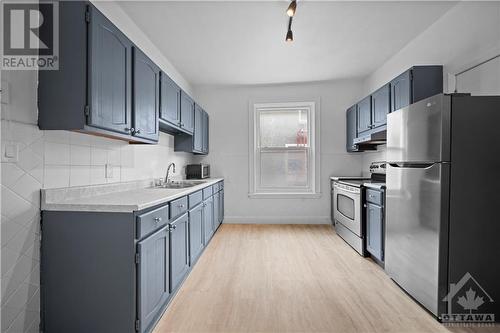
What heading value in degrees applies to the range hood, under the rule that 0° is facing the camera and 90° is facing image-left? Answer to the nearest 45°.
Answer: approximately 45°

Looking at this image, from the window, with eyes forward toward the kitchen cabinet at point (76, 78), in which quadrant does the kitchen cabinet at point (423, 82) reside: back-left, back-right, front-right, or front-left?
front-left

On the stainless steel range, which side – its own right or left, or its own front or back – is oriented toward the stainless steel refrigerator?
left

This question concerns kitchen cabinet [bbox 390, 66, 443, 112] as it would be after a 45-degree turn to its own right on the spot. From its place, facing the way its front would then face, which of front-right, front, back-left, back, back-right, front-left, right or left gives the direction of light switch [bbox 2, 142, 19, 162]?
front-left

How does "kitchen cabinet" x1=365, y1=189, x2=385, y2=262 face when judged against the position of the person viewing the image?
facing the viewer and to the left of the viewer

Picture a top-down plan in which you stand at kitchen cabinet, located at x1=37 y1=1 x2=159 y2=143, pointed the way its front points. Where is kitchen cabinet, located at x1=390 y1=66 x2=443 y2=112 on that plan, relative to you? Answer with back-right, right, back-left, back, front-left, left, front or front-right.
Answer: front-left

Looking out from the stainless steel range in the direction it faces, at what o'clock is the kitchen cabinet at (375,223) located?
The kitchen cabinet is roughly at 10 o'clock from the stainless steel range.

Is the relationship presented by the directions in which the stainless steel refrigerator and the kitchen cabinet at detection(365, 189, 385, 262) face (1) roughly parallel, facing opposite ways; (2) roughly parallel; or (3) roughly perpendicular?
roughly parallel

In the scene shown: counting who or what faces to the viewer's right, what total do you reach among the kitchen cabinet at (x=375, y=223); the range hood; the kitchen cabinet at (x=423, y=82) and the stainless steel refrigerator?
0

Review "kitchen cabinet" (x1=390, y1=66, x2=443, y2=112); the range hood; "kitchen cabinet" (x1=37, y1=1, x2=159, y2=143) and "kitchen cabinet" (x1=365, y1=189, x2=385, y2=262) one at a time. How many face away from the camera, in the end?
0

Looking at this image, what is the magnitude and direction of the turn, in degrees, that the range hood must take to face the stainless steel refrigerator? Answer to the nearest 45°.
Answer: approximately 45° to its left

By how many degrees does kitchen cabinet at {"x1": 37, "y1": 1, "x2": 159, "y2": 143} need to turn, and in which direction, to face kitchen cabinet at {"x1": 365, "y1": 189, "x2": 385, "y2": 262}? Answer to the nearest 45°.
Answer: approximately 45° to its left

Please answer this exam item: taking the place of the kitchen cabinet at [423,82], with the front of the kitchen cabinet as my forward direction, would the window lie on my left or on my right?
on my right

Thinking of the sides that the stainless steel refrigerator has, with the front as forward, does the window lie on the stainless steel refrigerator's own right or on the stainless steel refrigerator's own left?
on the stainless steel refrigerator's own right

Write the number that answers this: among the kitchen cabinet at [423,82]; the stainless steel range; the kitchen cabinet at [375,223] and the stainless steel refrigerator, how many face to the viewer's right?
0

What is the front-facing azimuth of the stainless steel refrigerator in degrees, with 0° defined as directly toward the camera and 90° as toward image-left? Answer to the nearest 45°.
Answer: approximately 45°

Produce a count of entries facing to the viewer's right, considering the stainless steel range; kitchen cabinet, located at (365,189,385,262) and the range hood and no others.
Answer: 0

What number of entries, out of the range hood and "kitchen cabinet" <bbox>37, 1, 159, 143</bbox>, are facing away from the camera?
0

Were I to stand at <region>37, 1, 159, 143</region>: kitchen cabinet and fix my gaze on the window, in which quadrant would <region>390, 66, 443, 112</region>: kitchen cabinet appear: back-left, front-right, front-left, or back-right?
front-right
